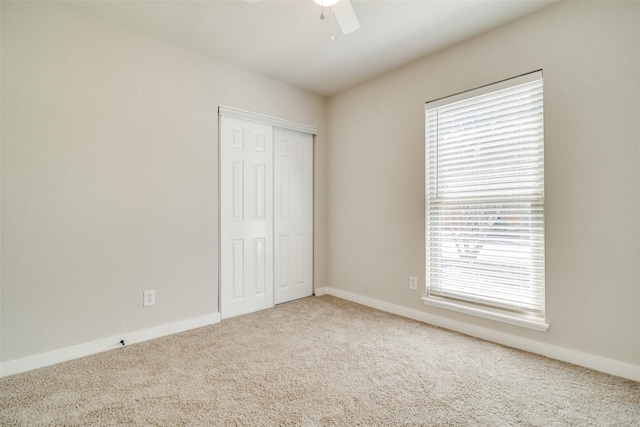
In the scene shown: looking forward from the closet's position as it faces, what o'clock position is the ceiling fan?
The ceiling fan is roughly at 1 o'clock from the closet.

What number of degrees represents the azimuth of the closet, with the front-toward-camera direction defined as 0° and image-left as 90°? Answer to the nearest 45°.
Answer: approximately 315°
